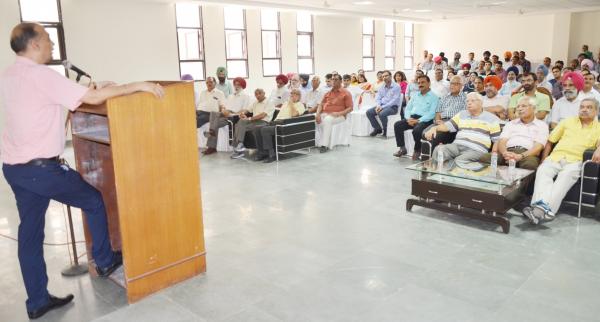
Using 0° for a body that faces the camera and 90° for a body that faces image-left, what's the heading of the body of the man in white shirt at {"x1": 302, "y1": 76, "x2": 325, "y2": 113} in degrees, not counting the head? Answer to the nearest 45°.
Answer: approximately 45°

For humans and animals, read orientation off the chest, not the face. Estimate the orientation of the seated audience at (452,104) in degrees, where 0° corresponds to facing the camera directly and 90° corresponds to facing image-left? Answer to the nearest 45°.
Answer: approximately 45°

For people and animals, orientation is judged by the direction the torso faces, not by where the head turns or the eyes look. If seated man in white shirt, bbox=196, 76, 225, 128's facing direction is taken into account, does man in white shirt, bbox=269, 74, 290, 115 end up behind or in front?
behind

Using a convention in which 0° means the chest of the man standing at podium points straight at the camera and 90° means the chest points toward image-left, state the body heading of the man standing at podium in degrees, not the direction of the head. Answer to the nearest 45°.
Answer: approximately 225°

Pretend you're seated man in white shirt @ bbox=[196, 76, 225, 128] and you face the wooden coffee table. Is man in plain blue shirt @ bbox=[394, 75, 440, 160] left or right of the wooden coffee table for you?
left

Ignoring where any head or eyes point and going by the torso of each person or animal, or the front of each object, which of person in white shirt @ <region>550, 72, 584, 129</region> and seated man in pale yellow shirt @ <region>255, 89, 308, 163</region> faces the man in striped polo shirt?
person in white shirt @ <region>550, 72, 584, 129</region>

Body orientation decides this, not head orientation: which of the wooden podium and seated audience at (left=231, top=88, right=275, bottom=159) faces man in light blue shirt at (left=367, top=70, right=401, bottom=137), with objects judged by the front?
the wooden podium

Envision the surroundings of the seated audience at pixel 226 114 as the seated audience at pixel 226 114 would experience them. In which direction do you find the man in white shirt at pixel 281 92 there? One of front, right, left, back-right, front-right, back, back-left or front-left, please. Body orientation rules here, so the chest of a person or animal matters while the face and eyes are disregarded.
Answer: back
